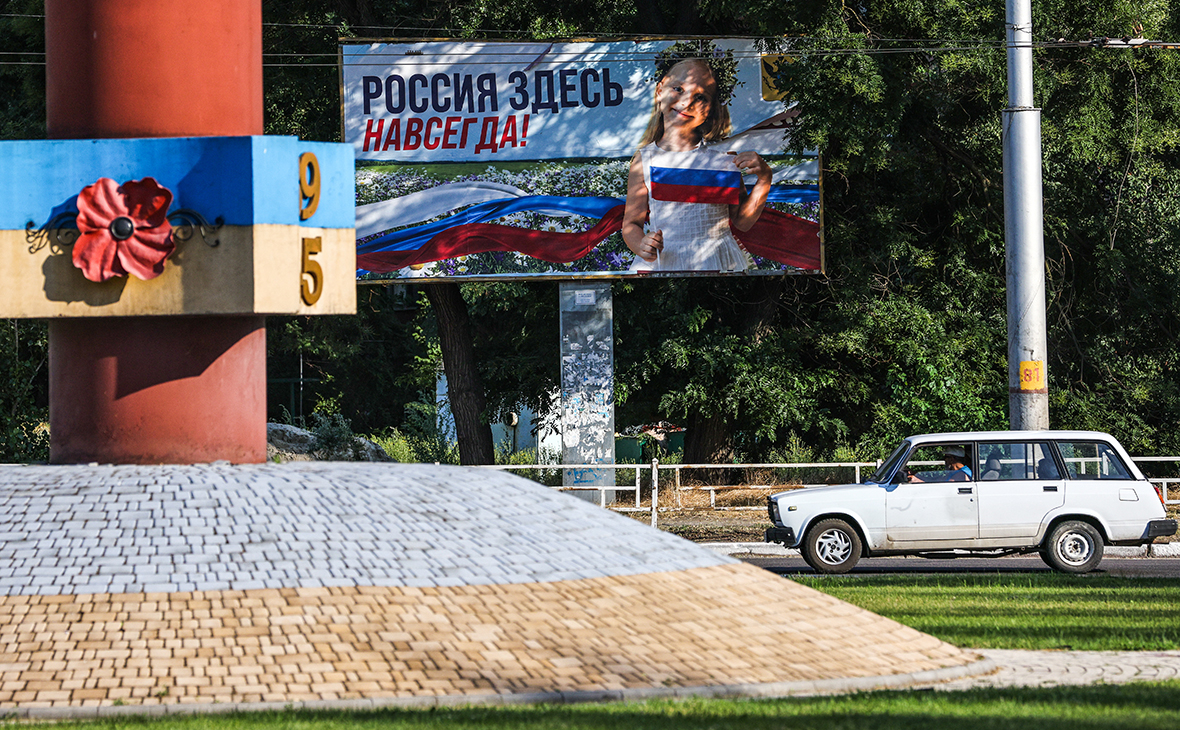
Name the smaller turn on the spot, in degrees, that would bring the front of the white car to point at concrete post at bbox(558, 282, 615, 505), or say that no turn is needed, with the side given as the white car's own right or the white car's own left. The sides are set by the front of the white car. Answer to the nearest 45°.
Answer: approximately 45° to the white car's own right

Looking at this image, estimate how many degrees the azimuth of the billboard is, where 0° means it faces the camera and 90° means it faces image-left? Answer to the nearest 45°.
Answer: approximately 0°

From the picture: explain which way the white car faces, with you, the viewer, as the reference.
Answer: facing to the left of the viewer

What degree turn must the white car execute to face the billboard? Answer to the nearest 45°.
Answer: approximately 45° to its right

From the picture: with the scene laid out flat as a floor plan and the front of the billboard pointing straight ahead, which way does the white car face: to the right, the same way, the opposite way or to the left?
to the right

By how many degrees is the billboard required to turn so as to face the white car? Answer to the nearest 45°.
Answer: approximately 45° to its left
